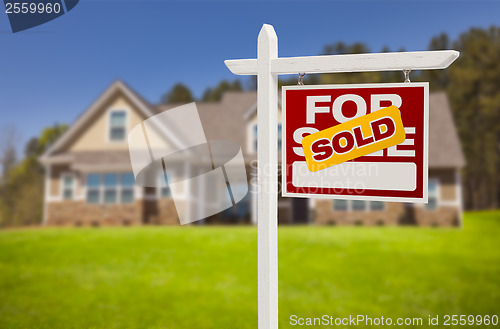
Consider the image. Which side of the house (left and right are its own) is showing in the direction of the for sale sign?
front

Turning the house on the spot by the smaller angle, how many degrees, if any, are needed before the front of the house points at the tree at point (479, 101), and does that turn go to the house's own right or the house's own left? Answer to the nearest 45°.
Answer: approximately 135° to the house's own left

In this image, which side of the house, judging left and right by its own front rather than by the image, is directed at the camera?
front

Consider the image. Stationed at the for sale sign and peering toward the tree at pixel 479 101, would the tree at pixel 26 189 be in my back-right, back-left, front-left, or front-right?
front-left

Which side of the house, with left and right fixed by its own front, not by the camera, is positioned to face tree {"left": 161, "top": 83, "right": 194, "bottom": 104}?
back

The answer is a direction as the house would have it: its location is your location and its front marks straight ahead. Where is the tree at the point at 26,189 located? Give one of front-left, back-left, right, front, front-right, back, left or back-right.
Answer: back-right

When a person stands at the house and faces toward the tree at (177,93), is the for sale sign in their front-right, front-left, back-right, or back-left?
back-right

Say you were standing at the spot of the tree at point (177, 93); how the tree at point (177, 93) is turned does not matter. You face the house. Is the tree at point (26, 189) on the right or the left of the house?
right

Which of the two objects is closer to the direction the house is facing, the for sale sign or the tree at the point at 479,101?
the for sale sign
